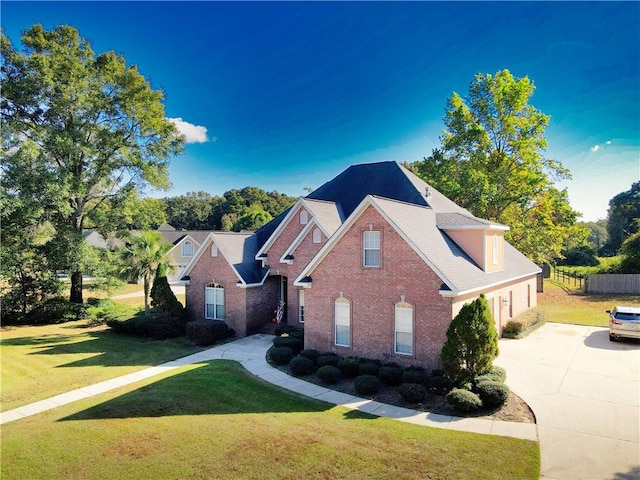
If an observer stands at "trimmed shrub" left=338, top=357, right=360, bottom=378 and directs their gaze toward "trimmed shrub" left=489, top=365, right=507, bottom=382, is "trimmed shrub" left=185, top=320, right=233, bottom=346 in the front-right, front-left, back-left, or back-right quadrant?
back-left

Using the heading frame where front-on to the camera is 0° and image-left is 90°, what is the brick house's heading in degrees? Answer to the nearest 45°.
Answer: approximately 45°

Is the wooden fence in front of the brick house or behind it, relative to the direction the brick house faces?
behind

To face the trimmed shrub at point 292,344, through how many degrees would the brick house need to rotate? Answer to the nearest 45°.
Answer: approximately 45° to its right

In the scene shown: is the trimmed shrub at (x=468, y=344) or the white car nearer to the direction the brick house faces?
the trimmed shrub

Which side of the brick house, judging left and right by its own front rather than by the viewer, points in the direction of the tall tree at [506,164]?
back

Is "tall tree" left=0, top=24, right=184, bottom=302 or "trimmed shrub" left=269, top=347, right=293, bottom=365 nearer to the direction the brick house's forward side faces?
the trimmed shrub

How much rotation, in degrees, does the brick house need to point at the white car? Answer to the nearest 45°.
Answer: approximately 135° to its left

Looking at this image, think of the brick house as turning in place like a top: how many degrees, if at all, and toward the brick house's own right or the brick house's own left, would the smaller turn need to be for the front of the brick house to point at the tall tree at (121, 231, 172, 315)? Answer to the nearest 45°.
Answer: approximately 90° to the brick house's own right

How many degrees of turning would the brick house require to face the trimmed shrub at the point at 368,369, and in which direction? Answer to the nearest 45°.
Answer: approximately 45° to its left
